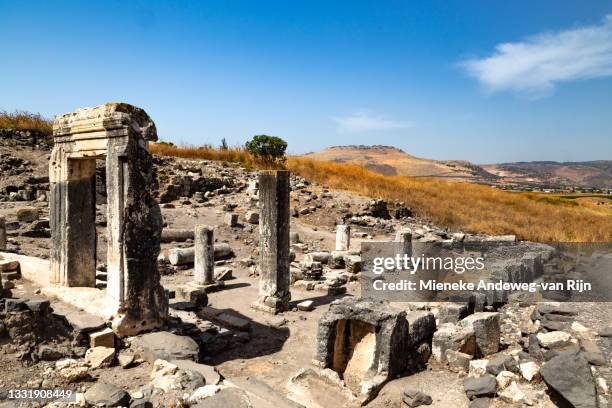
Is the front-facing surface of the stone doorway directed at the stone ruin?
no

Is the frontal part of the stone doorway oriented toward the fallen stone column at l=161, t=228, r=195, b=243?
no

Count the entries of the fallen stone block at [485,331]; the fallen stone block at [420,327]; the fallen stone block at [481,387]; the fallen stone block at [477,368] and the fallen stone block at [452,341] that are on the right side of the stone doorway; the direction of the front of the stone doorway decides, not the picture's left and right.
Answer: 0

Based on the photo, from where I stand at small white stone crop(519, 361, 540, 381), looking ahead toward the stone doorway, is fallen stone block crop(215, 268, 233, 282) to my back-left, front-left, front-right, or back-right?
front-right

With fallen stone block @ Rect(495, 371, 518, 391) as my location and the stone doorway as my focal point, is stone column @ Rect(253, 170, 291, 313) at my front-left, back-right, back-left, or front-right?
front-right

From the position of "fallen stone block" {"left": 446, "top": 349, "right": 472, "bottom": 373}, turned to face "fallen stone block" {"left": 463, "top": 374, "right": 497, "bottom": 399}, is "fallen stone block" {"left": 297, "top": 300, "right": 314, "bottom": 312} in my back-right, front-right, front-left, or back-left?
back-right

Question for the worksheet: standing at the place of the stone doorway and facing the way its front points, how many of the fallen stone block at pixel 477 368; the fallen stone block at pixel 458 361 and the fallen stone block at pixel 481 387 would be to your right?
0

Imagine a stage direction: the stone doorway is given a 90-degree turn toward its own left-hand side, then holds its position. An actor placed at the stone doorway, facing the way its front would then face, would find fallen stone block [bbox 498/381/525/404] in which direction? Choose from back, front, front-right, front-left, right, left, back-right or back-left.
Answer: front

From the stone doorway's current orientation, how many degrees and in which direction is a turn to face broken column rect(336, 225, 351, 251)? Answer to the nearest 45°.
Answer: approximately 180°

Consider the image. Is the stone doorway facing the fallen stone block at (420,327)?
no

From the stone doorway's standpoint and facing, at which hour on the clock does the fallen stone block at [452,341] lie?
The fallen stone block is roughly at 8 o'clock from the stone doorway.

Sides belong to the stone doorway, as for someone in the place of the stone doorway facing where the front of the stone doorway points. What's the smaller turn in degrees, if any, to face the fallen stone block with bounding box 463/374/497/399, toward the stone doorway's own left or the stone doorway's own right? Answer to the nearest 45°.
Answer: approximately 90° to the stone doorway's own left

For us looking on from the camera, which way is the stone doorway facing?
facing the viewer and to the left of the viewer

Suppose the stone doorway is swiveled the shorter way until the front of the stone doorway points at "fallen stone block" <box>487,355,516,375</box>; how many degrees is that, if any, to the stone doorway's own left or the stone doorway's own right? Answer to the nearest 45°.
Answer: approximately 90° to the stone doorway's own left

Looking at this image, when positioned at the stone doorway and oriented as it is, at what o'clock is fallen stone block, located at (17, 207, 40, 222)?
The fallen stone block is roughly at 4 o'clock from the stone doorway.

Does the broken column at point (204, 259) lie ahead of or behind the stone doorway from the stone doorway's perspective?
behind

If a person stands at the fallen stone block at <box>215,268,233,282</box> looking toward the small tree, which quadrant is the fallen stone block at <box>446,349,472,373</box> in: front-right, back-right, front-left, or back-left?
back-right
